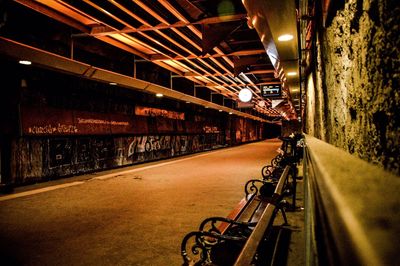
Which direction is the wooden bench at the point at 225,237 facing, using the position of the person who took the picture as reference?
facing to the left of the viewer

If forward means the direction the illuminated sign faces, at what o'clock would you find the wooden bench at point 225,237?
The wooden bench is roughly at 12 o'clock from the illuminated sign.

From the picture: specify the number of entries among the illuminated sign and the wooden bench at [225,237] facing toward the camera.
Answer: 1

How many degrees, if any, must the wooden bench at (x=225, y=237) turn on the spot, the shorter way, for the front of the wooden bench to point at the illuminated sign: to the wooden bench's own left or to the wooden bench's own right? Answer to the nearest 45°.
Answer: approximately 90° to the wooden bench's own right

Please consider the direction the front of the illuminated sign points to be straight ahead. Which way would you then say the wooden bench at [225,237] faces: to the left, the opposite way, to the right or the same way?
to the right

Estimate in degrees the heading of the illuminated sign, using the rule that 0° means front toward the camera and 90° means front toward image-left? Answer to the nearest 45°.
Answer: approximately 0°

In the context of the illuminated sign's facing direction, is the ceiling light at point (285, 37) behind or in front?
in front
